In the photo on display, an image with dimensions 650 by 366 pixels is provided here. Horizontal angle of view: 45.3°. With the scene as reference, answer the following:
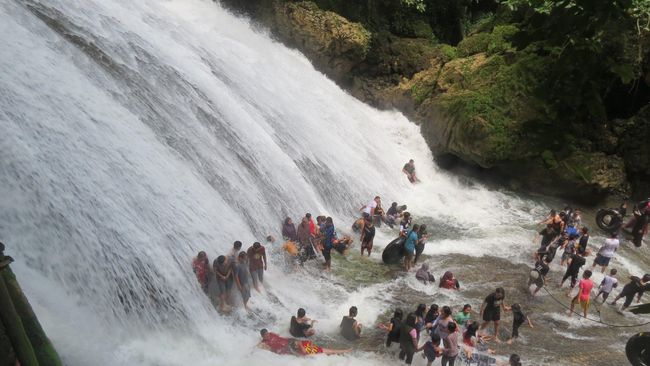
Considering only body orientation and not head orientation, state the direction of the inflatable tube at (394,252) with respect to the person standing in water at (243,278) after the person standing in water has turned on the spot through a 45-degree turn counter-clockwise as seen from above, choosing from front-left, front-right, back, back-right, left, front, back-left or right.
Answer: front-left

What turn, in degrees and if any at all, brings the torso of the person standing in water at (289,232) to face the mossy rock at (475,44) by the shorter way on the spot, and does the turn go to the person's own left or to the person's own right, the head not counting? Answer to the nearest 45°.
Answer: approximately 135° to the person's own left

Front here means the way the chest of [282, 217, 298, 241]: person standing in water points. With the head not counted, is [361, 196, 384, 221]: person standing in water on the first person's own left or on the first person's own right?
on the first person's own left

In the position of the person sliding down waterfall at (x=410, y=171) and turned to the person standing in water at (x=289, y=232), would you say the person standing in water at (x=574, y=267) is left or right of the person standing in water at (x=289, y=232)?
left

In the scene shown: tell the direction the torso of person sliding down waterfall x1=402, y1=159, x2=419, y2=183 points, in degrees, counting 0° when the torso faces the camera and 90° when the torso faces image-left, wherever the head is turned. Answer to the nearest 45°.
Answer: approximately 315°

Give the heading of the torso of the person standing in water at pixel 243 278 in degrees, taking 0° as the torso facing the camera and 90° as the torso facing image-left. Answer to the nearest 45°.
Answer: approximately 315°

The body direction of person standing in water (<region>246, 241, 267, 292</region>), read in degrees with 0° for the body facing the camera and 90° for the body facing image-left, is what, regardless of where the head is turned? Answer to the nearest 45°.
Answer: approximately 0°

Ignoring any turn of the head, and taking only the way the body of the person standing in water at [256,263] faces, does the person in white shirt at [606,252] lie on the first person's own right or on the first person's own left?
on the first person's own left

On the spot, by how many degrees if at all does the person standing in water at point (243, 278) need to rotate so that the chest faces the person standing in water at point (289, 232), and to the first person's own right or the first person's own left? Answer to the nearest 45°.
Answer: approximately 135° to the first person's own left
